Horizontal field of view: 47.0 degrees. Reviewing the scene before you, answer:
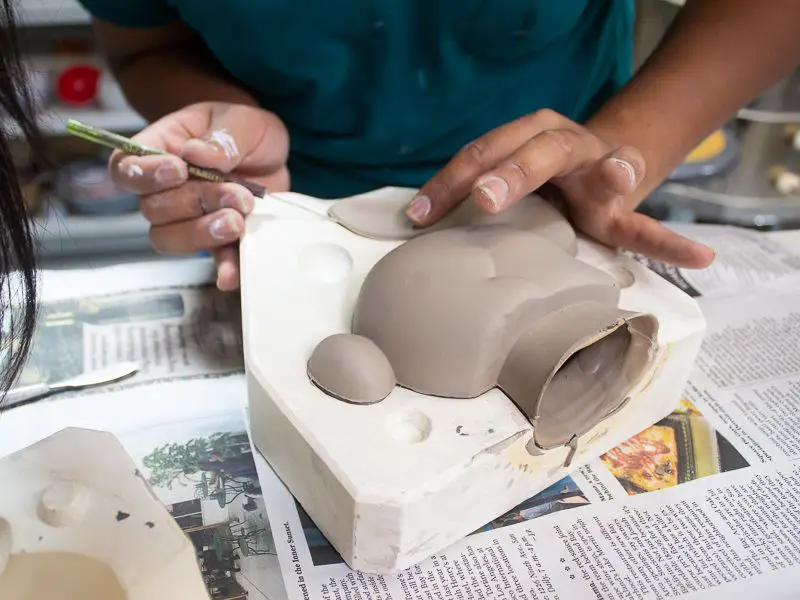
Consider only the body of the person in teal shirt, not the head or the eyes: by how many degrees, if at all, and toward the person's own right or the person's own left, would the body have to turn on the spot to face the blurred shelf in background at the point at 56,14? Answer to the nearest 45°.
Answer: approximately 135° to the person's own right

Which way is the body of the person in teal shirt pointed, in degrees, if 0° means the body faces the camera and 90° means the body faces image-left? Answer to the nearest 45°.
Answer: approximately 0°
